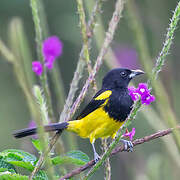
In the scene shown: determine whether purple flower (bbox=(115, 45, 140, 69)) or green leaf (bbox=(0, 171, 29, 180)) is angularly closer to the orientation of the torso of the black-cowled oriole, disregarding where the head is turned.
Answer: the purple flower

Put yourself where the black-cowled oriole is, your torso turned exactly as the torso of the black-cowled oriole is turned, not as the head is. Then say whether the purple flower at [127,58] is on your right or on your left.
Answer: on your left

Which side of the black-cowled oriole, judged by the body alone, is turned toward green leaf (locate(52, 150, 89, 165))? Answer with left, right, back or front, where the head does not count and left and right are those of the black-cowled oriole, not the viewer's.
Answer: back

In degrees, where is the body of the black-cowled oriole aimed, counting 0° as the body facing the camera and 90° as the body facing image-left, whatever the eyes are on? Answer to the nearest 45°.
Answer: approximately 270°

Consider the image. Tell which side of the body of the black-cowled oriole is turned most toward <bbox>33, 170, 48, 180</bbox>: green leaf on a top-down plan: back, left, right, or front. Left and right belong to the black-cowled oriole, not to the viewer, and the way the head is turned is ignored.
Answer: right

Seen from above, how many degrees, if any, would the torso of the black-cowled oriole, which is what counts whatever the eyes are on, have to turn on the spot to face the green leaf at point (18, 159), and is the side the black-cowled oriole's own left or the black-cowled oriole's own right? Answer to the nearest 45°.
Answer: approximately 135° to the black-cowled oriole's own right
